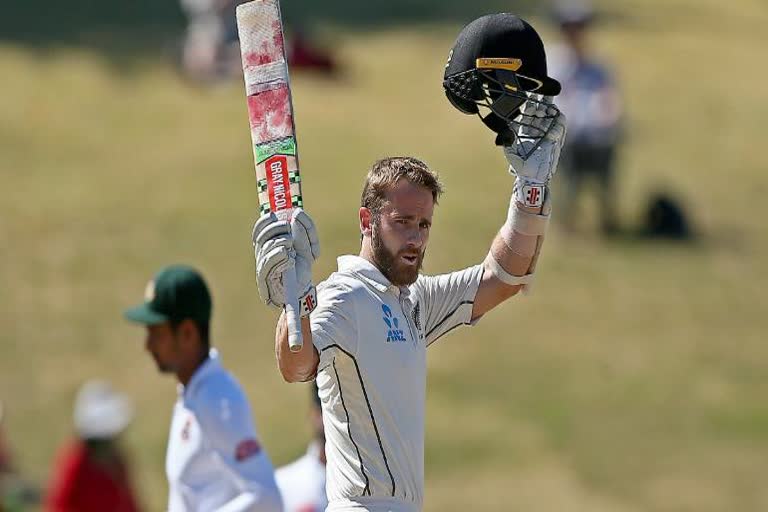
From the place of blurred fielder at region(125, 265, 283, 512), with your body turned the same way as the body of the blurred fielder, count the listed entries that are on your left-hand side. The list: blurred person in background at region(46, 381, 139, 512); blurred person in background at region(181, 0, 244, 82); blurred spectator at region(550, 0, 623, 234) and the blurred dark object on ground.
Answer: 0

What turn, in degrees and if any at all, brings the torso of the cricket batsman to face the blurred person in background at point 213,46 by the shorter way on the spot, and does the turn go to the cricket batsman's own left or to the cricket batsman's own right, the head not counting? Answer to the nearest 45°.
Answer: approximately 135° to the cricket batsman's own left

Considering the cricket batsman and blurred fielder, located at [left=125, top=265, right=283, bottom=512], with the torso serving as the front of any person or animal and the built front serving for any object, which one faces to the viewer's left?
the blurred fielder

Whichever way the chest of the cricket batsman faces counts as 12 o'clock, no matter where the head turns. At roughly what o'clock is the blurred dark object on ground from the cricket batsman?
The blurred dark object on ground is roughly at 8 o'clock from the cricket batsman.

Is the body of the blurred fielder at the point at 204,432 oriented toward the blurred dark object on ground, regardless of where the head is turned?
no

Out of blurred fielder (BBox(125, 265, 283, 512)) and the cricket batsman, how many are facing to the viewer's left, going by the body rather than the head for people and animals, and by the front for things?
1

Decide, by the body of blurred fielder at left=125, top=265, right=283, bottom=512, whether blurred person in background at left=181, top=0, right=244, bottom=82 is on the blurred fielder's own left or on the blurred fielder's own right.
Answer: on the blurred fielder's own right

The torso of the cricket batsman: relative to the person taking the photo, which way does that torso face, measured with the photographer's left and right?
facing the viewer and to the right of the viewer

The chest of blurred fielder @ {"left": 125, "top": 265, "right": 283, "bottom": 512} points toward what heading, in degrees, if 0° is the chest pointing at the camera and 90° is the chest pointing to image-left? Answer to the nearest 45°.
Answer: approximately 90°
